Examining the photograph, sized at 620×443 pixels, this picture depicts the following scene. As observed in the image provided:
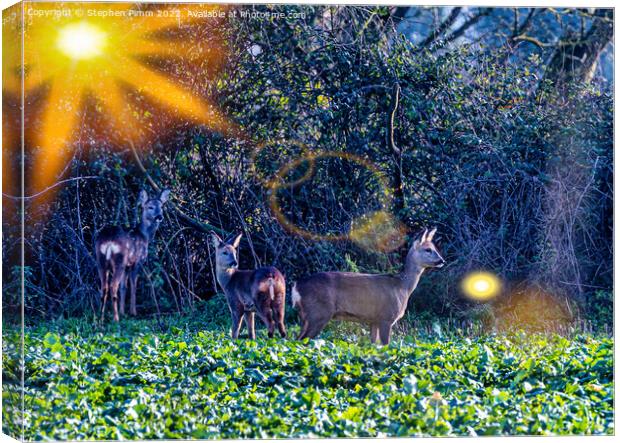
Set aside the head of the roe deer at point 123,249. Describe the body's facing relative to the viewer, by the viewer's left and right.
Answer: facing away from the viewer and to the right of the viewer
